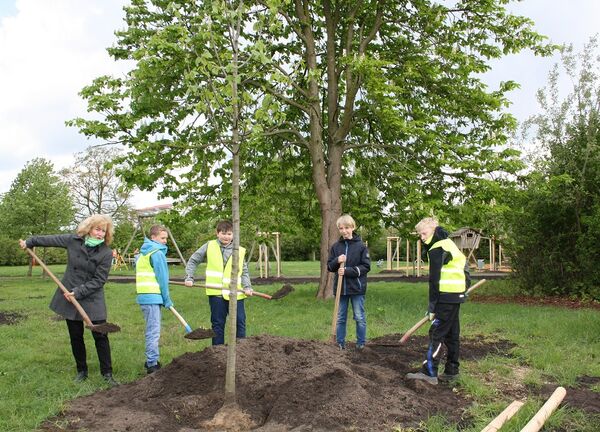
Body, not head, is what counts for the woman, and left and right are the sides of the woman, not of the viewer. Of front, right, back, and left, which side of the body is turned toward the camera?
front

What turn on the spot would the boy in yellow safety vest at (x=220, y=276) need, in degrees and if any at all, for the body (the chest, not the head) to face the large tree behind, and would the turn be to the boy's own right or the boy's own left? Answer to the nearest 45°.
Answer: approximately 135° to the boy's own left

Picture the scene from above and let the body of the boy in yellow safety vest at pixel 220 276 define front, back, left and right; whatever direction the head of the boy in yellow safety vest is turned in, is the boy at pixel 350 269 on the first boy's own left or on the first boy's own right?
on the first boy's own left

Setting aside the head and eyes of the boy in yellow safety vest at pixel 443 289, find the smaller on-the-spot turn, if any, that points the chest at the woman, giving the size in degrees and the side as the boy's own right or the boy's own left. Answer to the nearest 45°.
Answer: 0° — they already face them

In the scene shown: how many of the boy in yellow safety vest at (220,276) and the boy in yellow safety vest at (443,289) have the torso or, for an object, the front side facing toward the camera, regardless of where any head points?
1

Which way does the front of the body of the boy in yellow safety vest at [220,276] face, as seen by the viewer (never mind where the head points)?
toward the camera

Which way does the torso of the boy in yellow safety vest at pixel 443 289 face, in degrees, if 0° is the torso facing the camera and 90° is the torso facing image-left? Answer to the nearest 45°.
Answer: approximately 90°

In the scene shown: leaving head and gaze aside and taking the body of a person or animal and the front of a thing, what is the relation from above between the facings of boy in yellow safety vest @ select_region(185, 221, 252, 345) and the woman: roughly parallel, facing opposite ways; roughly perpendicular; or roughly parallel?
roughly parallel

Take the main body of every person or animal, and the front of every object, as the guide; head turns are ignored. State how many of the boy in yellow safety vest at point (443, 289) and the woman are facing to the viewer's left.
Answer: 1

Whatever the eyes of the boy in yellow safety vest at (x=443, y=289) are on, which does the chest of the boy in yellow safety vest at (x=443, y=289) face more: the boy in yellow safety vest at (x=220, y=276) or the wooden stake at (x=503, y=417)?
the boy in yellow safety vest

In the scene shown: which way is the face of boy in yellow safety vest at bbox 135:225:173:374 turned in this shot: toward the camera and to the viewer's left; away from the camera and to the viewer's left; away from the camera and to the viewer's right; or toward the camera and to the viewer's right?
toward the camera and to the viewer's right

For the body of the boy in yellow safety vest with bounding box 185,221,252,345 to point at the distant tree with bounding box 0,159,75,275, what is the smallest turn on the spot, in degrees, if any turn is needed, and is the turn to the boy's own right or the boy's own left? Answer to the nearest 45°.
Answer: approximately 180°

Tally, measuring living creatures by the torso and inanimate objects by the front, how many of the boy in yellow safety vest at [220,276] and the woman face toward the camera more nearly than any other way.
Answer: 2
